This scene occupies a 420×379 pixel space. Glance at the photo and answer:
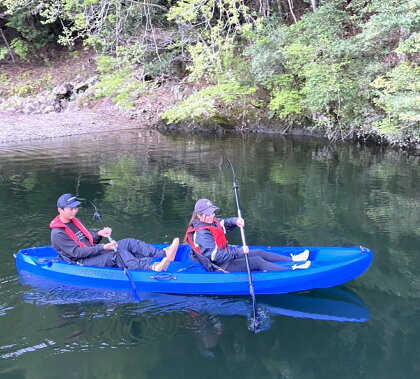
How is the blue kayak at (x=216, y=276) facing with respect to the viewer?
to the viewer's right
